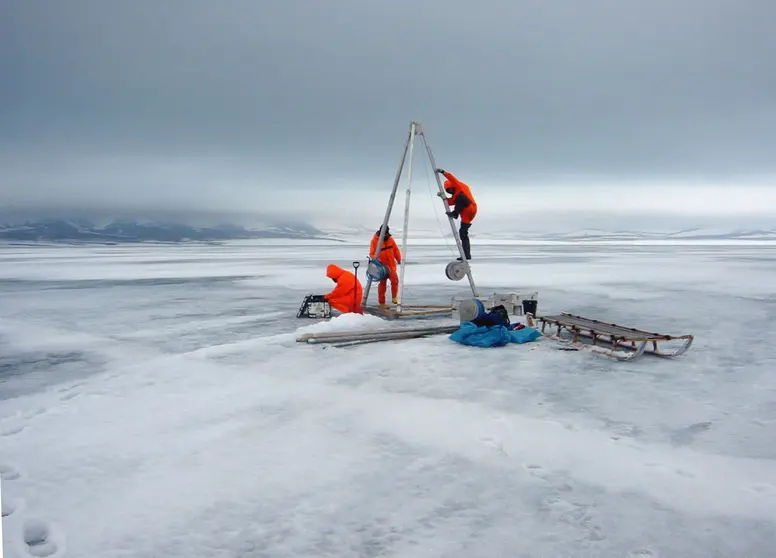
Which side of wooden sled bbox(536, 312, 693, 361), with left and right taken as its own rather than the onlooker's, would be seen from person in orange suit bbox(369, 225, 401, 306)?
back

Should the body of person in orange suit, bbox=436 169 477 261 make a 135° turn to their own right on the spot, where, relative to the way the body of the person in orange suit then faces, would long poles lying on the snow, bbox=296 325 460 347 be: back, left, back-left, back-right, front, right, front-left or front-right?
back

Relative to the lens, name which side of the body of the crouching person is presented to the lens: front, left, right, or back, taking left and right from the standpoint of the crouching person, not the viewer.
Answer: left

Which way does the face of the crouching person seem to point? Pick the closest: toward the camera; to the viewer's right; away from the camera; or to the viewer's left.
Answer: to the viewer's left

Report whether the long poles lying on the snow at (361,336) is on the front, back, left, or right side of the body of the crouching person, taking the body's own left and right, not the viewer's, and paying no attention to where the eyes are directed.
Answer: left

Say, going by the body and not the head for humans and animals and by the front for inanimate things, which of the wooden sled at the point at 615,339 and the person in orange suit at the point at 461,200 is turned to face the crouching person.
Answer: the person in orange suit

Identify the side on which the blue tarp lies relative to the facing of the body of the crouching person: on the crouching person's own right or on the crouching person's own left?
on the crouching person's own left

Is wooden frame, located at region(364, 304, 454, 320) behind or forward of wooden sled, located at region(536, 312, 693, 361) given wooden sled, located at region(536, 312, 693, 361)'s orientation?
behind

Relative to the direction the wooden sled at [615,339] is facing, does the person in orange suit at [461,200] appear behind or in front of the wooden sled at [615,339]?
behind

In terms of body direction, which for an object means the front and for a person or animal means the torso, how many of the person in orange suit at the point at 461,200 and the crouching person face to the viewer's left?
2

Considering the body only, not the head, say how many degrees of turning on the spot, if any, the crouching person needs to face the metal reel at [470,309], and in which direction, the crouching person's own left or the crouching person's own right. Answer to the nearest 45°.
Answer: approximately 135° to the crouching person's own left

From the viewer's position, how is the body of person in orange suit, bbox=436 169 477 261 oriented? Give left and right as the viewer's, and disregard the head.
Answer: facing to the left of the viewer

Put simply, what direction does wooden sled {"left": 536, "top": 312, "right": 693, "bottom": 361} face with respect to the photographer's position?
facing the viewer and to the right of the viewer
